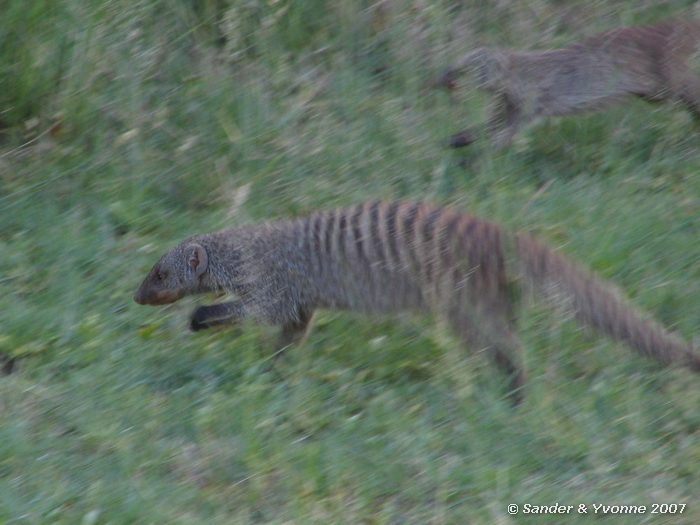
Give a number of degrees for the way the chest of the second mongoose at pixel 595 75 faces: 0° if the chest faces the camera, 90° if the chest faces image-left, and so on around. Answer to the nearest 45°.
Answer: approximately 90°

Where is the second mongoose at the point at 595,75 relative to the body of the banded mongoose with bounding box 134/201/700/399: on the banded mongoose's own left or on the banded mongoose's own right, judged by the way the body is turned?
on the banded mongoose's own right

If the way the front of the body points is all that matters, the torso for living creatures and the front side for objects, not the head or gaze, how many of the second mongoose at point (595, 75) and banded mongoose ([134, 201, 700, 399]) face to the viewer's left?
2

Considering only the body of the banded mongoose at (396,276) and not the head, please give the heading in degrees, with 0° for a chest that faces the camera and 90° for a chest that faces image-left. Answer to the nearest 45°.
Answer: approximately 90°

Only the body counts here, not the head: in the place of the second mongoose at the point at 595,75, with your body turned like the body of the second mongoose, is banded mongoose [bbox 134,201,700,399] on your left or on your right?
on your left
